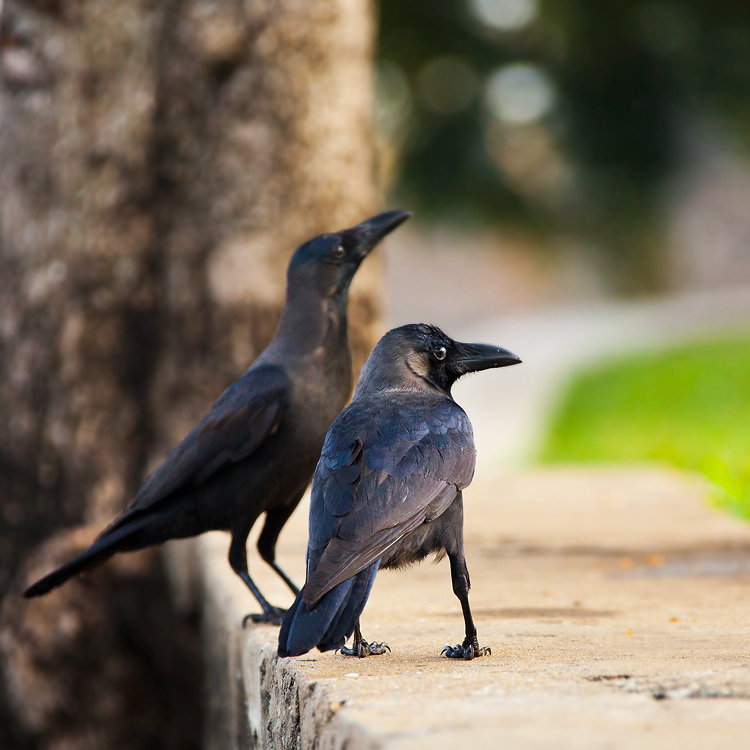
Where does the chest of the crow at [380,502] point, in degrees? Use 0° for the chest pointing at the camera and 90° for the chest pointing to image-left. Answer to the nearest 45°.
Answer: approximately 225°

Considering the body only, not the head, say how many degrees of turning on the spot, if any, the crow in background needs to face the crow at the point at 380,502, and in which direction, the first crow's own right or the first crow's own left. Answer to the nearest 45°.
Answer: approximately 90° to the first crow's own right

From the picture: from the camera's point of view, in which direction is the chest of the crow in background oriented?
to the viewer's right

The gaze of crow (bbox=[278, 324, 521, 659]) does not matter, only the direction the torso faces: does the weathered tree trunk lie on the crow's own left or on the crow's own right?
on the crow's own left

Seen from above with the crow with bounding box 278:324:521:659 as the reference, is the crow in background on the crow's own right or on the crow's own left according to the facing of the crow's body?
on the crow's own left

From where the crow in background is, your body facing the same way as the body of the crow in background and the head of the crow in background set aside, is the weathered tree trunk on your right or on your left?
on your left

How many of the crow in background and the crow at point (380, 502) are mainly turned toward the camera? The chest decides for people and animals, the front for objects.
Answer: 0
